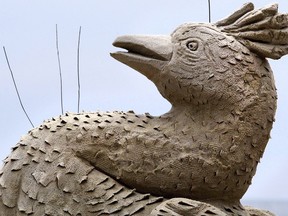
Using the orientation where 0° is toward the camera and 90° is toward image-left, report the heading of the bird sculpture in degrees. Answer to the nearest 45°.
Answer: approximately 270°
